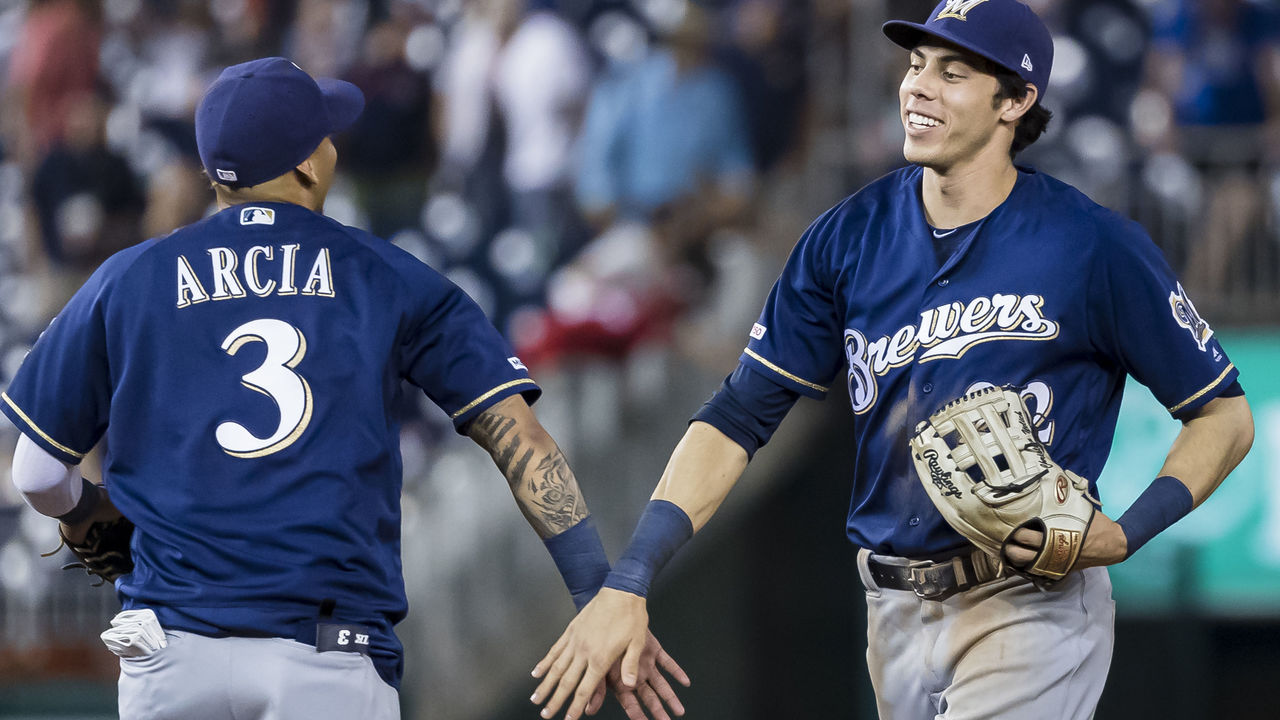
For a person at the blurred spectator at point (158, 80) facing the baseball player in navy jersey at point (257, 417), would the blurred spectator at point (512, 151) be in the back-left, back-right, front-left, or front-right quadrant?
front-left

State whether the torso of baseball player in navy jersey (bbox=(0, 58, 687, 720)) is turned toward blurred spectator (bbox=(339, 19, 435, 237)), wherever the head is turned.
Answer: yes

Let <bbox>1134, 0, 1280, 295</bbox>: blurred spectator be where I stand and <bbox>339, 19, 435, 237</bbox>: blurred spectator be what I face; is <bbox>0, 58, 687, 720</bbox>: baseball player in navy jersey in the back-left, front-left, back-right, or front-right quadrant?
front-left

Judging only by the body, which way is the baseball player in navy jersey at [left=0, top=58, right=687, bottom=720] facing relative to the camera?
away from the camera

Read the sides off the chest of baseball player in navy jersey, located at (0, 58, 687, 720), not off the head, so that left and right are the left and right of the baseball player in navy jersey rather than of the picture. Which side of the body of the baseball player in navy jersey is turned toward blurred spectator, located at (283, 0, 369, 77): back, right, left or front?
front

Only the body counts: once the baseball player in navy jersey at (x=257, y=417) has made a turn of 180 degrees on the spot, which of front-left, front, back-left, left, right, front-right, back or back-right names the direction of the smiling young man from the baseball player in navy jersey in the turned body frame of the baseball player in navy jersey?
left

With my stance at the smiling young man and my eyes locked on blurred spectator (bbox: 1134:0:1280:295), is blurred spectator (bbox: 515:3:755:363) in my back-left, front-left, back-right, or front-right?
front-left

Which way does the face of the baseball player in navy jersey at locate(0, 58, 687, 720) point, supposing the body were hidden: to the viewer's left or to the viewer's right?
to the viewer's right

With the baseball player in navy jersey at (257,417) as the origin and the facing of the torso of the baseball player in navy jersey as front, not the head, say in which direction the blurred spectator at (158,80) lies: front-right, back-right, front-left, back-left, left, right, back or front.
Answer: front

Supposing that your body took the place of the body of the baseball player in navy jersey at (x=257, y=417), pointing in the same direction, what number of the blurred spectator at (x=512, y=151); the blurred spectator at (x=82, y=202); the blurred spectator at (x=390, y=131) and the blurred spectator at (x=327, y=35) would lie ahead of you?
4

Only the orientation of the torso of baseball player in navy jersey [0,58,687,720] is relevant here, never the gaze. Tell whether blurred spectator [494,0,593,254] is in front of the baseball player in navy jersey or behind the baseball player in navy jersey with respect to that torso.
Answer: in front

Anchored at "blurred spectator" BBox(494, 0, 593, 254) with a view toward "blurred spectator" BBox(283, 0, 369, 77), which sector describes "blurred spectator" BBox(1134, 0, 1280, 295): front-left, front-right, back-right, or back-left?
back-right
